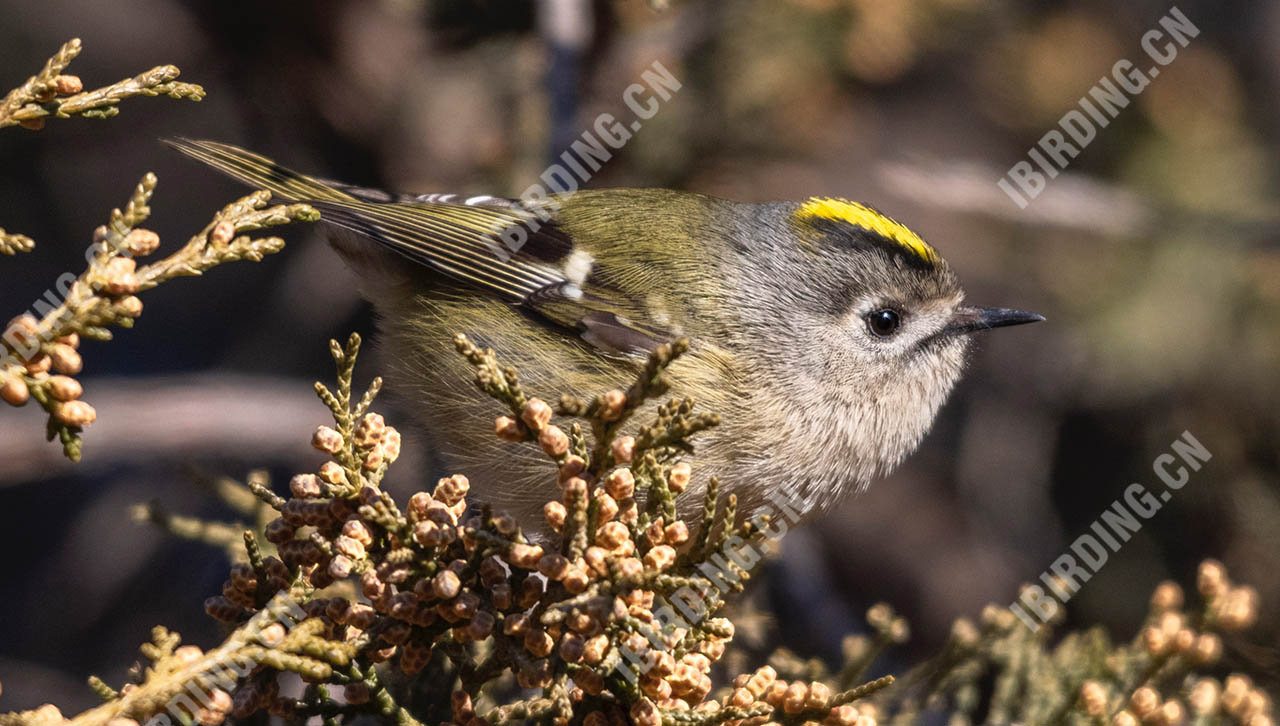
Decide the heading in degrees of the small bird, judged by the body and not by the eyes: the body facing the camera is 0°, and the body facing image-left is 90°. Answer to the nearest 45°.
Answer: approximately 270°
